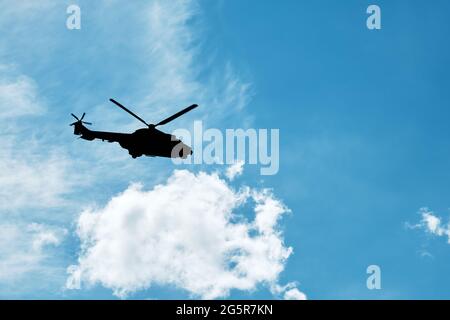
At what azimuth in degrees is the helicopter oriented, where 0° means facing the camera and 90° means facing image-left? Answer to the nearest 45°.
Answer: approximately 270°
